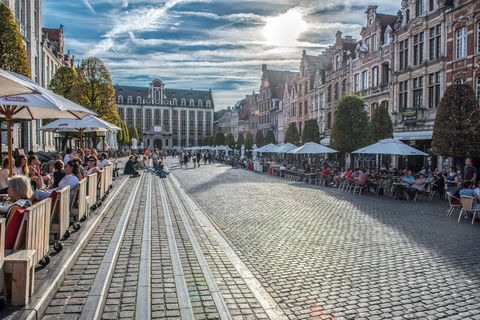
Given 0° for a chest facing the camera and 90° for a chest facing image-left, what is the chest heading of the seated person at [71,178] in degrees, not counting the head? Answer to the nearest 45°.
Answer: approximately 90°

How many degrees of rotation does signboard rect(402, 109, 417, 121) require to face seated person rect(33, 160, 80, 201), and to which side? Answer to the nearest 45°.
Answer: approximately 45° to its left

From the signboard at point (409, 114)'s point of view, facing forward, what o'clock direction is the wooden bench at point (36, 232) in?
The wooden bench is roughly at 11 o'clock from the signboard.

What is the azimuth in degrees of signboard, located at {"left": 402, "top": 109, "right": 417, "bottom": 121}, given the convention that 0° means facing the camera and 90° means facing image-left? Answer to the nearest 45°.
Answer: approximately 45°

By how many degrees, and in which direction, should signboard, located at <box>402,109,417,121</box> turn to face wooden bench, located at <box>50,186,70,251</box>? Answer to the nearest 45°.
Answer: approximately 45° to its left

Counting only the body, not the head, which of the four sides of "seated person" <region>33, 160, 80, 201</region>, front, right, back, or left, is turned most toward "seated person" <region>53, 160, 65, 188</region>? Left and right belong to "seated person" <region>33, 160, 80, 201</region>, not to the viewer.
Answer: right
